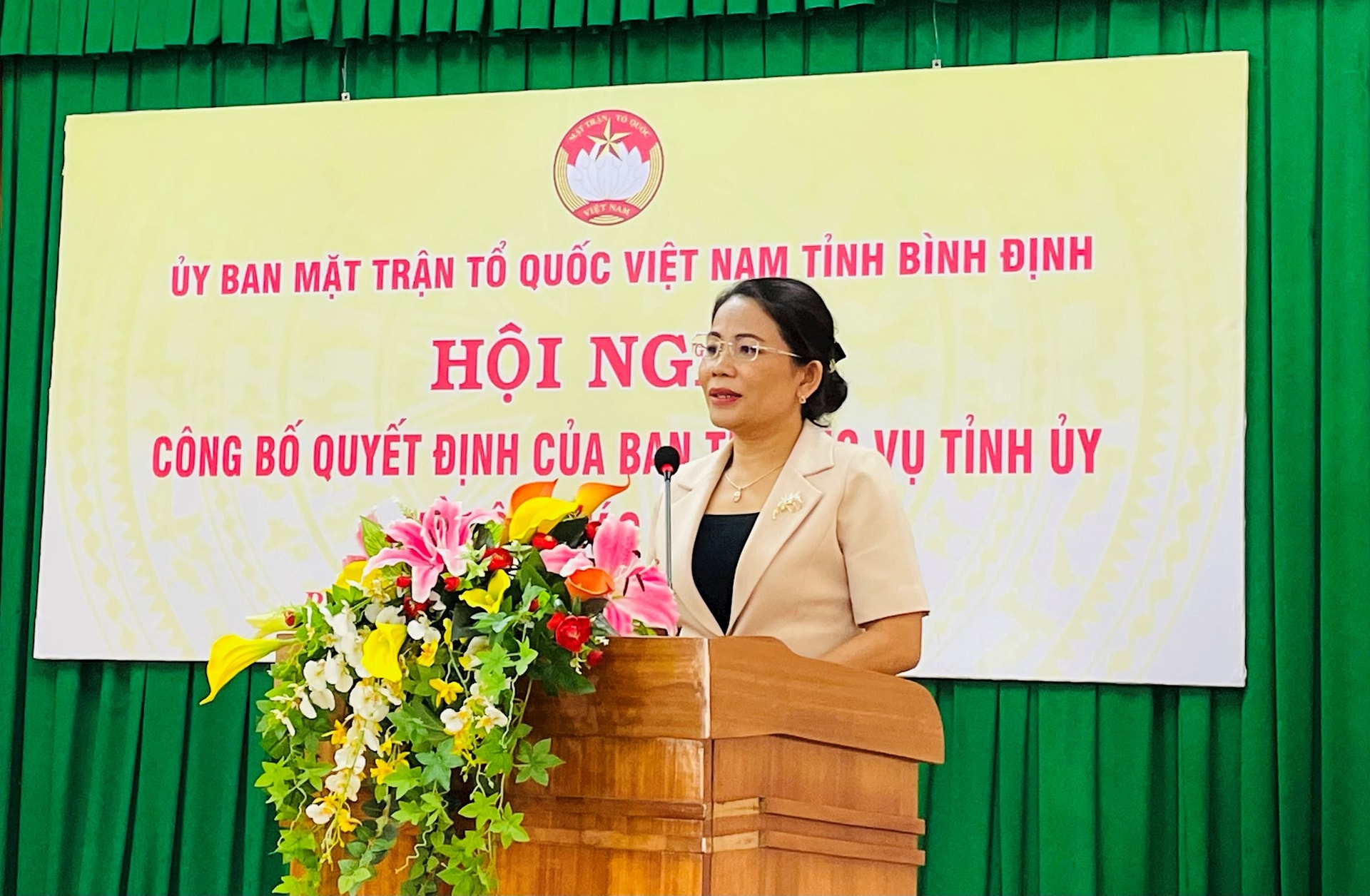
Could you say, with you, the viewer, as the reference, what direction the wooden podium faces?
facing the viewer and to the left of the viewer

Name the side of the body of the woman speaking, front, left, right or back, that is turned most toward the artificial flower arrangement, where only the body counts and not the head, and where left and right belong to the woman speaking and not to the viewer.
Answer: front

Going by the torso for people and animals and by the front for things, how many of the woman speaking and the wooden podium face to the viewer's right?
0

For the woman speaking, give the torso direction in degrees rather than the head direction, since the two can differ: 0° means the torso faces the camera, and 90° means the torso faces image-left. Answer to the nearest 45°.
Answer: approximately 45°

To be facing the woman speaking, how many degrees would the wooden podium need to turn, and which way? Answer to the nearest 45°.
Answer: approximately 135° to its right

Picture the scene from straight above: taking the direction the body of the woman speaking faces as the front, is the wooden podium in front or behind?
in front

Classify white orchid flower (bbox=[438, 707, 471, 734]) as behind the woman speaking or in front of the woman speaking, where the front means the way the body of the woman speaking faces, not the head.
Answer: in front

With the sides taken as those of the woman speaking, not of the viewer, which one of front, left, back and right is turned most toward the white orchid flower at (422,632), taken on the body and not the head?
front
